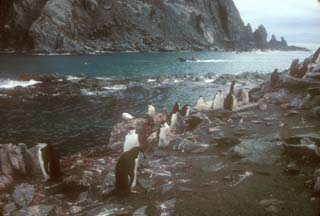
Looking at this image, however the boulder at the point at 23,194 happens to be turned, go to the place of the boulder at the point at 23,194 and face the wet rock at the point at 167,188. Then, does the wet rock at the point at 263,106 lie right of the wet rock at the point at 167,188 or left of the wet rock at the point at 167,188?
left

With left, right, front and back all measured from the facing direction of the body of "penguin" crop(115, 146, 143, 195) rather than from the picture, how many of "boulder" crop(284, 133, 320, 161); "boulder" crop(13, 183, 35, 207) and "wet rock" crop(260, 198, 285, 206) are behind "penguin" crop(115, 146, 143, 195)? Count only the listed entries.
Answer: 1

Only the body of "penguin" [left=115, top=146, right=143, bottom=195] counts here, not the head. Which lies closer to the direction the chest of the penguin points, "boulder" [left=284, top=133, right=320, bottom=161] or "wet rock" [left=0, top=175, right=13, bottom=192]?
the boulder

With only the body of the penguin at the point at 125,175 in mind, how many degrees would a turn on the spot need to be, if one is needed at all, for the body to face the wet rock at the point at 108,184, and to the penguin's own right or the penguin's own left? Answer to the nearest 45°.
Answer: approximately 135° to the penguin's own left

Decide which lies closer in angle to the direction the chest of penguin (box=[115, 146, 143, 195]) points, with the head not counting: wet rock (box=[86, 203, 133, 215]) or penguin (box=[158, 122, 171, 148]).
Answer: the penguin

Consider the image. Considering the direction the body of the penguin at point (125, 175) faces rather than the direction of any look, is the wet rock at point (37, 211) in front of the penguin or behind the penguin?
behind
